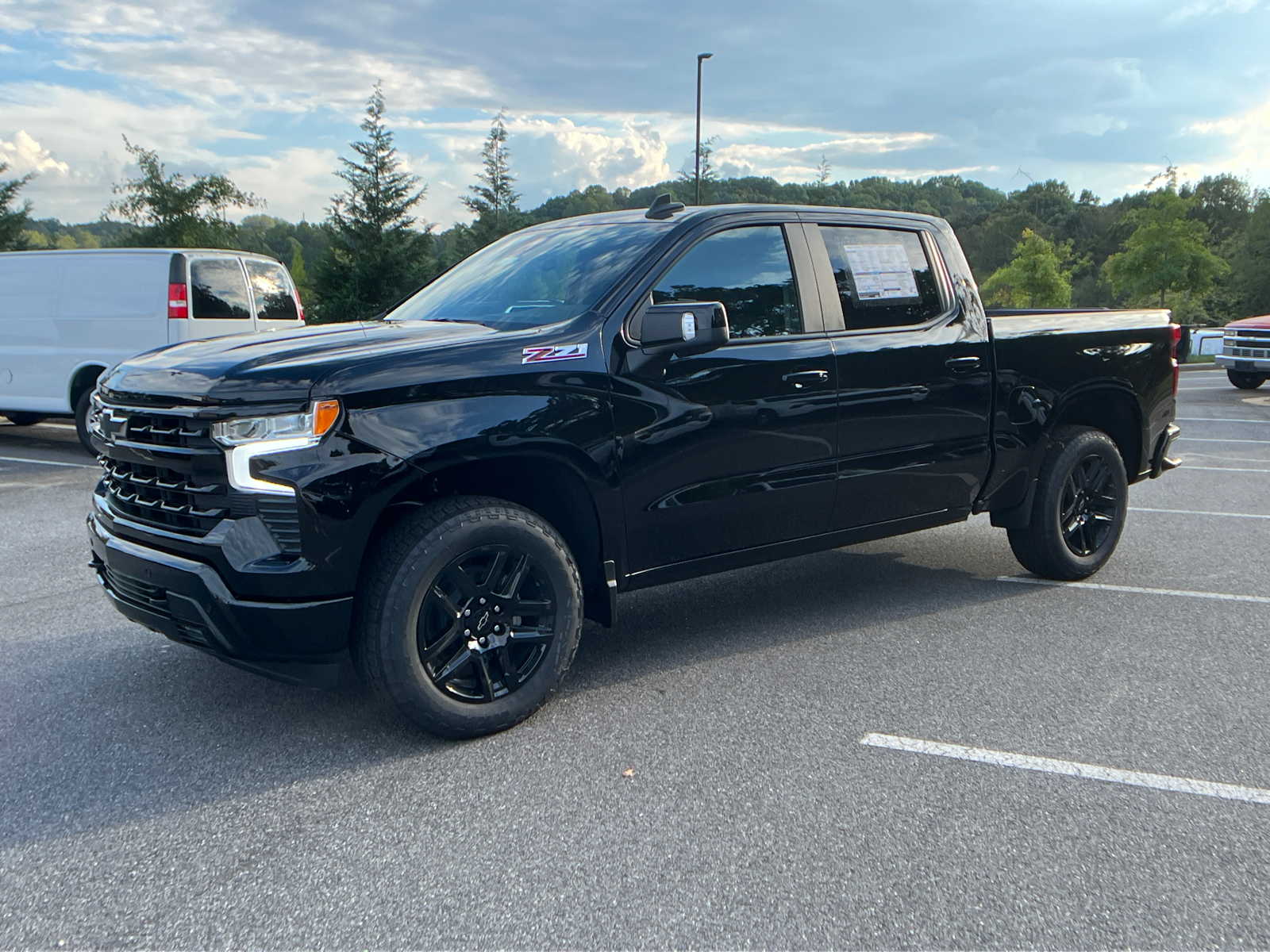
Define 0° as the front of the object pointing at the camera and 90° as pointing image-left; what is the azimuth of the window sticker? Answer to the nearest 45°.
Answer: approximately 315°

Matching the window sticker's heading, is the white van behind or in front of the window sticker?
behind

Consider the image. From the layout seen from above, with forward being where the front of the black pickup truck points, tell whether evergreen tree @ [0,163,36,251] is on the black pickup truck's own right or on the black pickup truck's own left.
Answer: on the black pickup truck's own right

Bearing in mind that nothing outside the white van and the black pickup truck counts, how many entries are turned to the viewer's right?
0

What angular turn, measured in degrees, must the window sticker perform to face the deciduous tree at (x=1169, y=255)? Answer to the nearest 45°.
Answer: approximately 135° to its left

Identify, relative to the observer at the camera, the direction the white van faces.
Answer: facing away from the viewer and to the left of the viewer

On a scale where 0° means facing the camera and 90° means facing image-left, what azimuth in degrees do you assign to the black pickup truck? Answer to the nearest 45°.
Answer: approximately 45°

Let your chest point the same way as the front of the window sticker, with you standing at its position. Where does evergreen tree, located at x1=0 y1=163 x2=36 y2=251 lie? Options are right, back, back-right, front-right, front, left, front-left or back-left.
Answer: back

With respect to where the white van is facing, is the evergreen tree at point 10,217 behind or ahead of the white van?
ahead

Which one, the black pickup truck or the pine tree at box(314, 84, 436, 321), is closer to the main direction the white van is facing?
the pine tree
